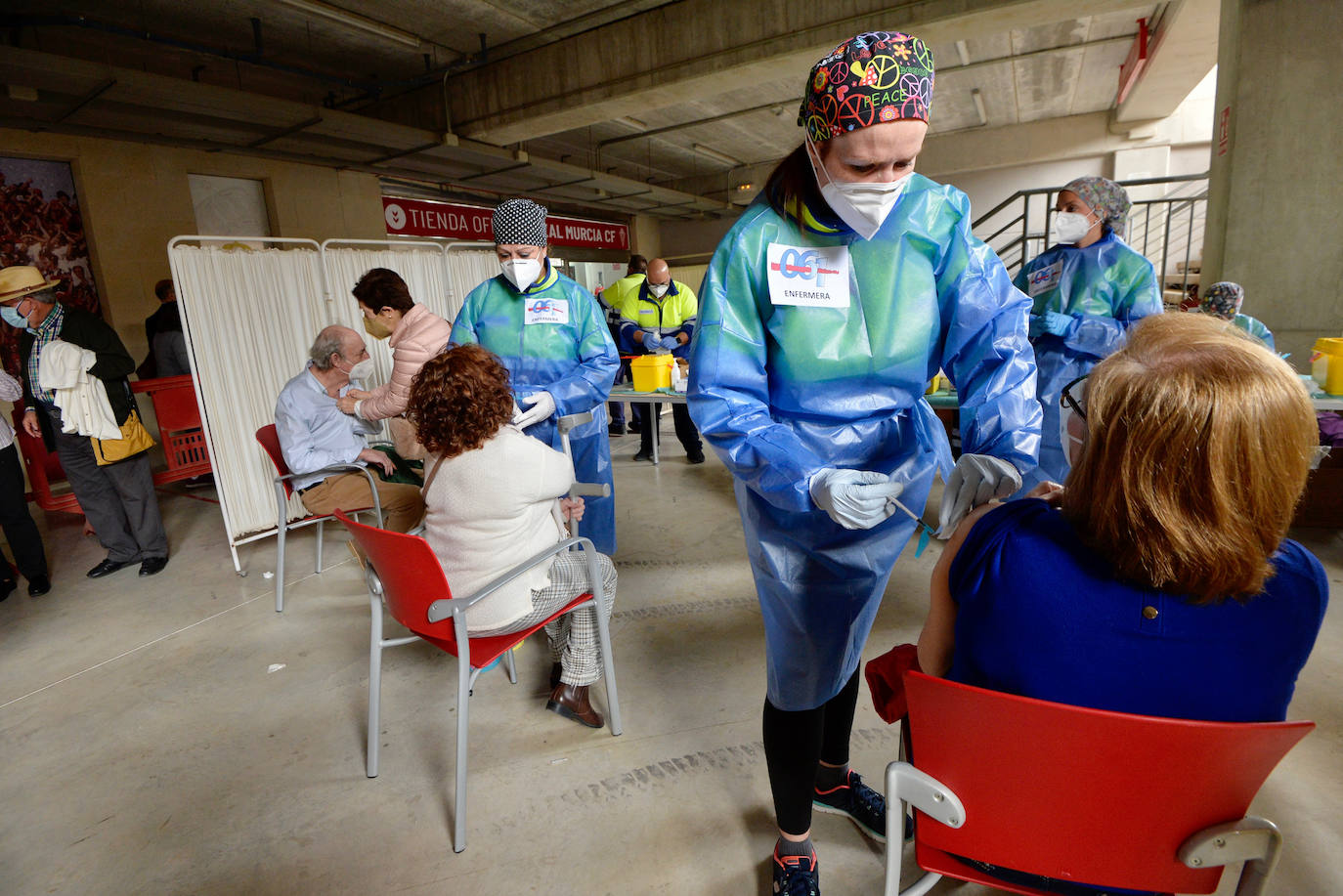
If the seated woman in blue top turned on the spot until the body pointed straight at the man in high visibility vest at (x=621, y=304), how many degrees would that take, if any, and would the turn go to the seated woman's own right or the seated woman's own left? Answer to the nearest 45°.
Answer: approximately 45° to the seated woman's own left

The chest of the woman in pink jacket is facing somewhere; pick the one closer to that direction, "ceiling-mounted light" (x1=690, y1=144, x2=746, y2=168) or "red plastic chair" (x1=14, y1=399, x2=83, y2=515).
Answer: the red plastic chair

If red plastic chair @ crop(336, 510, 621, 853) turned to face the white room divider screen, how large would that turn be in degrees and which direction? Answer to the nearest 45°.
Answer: approximately 45° to its left

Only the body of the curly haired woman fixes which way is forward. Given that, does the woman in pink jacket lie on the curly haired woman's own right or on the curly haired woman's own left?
on the curly haired woman's own left

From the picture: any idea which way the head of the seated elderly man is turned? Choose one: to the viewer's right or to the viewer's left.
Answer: to the viewer's right

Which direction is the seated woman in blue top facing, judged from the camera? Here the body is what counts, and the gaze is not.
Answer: away from the camera

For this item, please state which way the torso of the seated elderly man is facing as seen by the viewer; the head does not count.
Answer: to the viewer's right

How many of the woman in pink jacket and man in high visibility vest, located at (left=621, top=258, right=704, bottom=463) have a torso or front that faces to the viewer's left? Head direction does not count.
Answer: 1

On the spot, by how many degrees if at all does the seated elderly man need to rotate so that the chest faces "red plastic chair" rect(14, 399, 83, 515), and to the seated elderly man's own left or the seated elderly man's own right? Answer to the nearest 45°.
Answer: approximately 135° to the seated elderly man's own left

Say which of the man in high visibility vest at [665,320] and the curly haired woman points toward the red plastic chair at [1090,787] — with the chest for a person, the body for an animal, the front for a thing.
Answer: the man in high visibility vest

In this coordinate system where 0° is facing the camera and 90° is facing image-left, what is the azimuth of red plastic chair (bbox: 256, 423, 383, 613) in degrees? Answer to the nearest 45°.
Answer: approximately 270°

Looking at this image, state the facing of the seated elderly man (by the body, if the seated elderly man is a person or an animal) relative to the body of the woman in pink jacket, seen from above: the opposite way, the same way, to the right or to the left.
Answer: the opposite way
